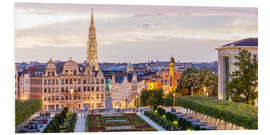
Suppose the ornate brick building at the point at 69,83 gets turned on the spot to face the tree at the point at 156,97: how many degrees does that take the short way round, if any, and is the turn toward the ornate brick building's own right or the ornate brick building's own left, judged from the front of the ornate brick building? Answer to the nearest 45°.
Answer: approximately 90° to the ornate brick building's own left

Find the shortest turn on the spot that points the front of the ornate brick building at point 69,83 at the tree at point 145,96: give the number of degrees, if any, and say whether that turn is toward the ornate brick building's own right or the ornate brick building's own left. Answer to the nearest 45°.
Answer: approximately 90° to the ornate brick building's own left

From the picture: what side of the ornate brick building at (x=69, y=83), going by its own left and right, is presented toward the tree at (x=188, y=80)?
left

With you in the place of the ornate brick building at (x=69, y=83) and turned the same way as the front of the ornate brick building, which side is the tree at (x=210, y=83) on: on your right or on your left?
on your left

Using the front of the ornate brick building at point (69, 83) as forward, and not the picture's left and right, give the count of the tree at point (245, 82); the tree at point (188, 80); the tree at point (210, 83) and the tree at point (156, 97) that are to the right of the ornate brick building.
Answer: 0

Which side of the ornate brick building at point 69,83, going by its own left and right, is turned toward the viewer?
front

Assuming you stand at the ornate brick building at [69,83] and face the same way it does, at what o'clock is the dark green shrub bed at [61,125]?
The dark green shrub bed is roughly at 12 o'clock from the ornate brick building.

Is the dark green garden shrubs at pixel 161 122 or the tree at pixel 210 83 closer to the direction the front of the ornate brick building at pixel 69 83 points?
the dark green garden shrubs

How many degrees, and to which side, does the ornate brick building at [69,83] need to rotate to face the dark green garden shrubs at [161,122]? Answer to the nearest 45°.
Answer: approximately 45° to its left

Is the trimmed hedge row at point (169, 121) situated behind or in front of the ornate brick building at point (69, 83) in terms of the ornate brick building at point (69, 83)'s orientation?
in front

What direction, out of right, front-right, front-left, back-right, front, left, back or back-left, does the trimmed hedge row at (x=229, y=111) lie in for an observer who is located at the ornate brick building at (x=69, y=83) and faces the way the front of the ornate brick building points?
front-left

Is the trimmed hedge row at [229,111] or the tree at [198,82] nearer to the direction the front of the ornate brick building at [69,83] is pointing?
the trimmed hedge row

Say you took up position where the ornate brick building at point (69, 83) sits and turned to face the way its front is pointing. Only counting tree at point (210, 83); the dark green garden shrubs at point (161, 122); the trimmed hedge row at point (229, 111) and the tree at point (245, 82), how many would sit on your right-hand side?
0

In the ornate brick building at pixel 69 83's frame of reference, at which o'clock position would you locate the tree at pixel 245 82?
The tree is roughly at 10 o'clock from the ornate brick building.

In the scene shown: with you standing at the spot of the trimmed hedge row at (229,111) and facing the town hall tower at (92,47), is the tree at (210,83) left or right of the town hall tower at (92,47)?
right

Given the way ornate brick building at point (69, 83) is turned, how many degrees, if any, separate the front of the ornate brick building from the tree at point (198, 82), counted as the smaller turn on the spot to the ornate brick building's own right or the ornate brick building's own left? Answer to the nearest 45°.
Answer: approximately 90° to the ornate brick building's own left
